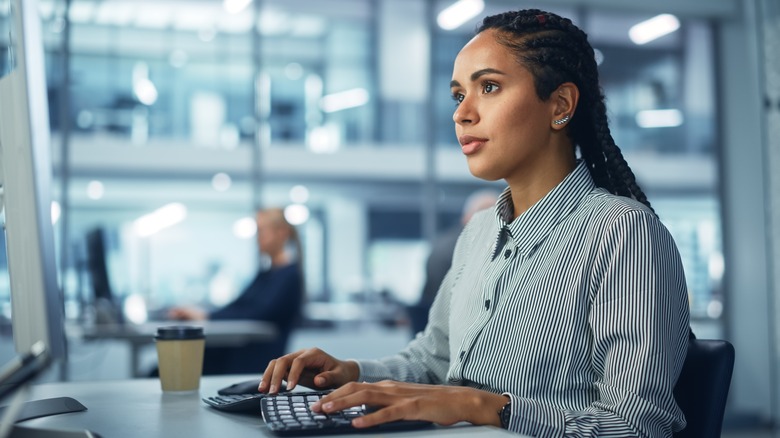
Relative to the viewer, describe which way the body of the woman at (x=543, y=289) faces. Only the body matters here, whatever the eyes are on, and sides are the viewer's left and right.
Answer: facing the viewer and to the left of the viewer

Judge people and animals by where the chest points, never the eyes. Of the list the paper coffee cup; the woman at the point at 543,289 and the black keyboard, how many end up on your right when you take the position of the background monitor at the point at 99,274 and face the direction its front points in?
3

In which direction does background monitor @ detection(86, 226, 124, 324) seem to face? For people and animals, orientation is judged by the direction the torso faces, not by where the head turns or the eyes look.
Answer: to the viewer's right

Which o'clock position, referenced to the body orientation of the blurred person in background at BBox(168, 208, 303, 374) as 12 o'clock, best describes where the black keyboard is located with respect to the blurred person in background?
The black keyboard is roughly at 9 o'clock from the blurred person in background.

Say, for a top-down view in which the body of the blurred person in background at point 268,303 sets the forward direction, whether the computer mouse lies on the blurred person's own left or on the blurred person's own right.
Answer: on the blurred person's own left

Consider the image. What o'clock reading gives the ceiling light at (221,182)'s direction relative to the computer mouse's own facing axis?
The ceiling light is roughly at 3 o'clock from the computer mouse.

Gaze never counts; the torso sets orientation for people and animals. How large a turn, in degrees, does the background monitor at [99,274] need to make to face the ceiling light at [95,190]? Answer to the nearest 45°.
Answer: approximately 90° to its left

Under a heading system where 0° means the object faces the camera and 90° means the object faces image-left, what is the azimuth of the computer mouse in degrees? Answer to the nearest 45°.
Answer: approximately 90°

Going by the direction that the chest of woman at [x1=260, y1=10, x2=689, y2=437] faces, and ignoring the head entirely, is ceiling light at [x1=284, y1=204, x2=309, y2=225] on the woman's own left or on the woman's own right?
on the woman's own right

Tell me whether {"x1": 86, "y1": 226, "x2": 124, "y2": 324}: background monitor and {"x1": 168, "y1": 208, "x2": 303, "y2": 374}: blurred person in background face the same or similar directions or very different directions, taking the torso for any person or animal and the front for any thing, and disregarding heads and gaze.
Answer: very different directions

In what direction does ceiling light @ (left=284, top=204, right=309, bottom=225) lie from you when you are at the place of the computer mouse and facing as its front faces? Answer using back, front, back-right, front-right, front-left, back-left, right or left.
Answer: right

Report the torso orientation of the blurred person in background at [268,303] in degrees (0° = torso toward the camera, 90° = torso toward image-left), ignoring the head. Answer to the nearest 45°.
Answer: approximately 90°
